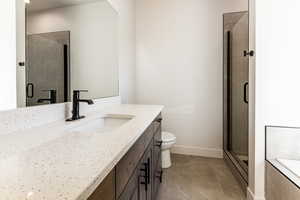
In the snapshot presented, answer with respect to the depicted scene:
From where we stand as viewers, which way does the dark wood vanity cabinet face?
facing to the right of the viewer

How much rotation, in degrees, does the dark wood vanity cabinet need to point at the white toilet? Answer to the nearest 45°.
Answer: approximately 90° to its left

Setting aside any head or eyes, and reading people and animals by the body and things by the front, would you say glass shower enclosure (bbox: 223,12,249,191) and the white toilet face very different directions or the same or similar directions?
very different directions

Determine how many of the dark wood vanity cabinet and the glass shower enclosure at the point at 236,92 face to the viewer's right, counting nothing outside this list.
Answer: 1

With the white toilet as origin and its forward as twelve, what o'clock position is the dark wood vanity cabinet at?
The dark wood vanity cabinet is roughly at 3 o'clock from the white toilet.

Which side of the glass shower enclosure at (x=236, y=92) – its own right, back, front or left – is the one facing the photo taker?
left
